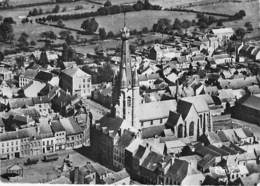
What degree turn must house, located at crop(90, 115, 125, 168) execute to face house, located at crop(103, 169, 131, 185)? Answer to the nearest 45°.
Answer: approximately 45° to its left

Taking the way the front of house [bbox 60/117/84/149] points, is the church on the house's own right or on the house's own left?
on the house's own left

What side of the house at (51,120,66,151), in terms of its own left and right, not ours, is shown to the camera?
front

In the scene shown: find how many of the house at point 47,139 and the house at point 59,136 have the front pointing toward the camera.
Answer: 2

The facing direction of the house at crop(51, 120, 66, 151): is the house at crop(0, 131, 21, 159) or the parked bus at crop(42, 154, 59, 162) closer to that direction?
the parked bus

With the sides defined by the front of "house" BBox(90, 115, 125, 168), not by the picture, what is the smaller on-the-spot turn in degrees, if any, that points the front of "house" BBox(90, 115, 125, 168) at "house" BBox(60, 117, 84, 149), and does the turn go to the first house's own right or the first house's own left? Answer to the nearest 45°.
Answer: approximately 90° to the first house's own right

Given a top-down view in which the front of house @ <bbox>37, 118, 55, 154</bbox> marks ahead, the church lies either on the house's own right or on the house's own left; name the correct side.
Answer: on the house's own left

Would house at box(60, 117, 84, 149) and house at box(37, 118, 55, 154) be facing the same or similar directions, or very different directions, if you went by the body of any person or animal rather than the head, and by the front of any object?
same or similar directions

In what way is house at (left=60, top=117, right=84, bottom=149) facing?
toward the camera

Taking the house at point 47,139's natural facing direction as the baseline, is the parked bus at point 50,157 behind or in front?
in front

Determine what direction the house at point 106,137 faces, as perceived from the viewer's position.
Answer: facing the viewer and to the left of the viewer

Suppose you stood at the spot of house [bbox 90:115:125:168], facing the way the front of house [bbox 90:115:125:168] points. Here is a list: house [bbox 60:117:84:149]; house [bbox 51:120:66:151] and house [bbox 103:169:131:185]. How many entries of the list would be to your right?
2

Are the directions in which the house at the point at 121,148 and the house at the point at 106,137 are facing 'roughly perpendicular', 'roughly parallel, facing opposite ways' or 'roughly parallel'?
roughly parallel

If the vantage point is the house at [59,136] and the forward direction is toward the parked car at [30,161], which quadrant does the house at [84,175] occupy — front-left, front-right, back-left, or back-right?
front-left
